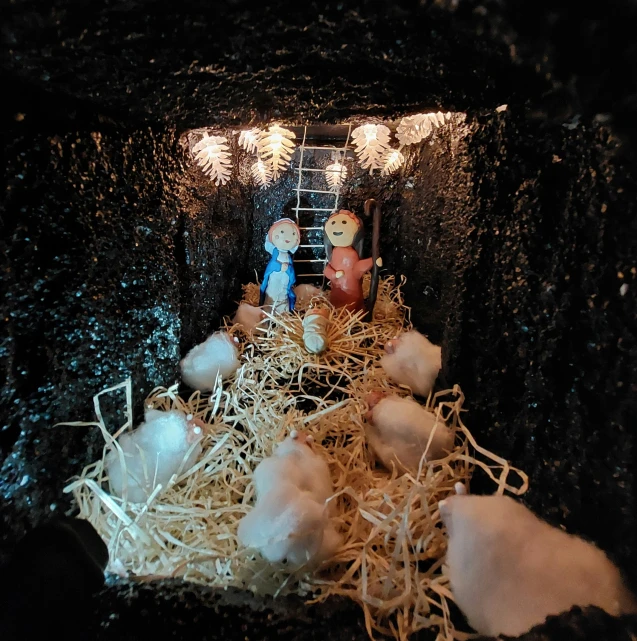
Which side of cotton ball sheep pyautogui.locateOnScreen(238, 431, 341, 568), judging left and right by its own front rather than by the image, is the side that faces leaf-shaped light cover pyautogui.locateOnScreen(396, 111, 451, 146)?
front

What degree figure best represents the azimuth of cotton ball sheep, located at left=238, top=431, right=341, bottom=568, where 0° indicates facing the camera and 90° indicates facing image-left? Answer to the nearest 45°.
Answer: approximately 180°

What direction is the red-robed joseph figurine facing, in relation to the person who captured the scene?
facing the viewer

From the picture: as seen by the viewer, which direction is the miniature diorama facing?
toward the camera

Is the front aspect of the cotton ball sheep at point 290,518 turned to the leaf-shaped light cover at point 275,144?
yes

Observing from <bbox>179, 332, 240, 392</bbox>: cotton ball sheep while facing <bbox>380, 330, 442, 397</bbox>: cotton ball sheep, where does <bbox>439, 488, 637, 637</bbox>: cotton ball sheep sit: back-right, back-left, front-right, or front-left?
front-right

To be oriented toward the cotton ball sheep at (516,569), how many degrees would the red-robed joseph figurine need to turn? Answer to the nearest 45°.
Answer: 0° — it already faces it

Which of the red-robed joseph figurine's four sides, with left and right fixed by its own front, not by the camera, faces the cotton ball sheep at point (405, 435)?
front

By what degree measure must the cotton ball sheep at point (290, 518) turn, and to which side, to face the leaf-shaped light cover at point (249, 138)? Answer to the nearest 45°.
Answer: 0° — it already faces it

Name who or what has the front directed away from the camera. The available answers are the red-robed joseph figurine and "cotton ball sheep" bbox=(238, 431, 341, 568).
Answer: the cotton ball sheep

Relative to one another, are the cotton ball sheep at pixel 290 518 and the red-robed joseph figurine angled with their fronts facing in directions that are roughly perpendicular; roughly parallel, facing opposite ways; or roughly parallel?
roughly parallel, facing opposite ways
